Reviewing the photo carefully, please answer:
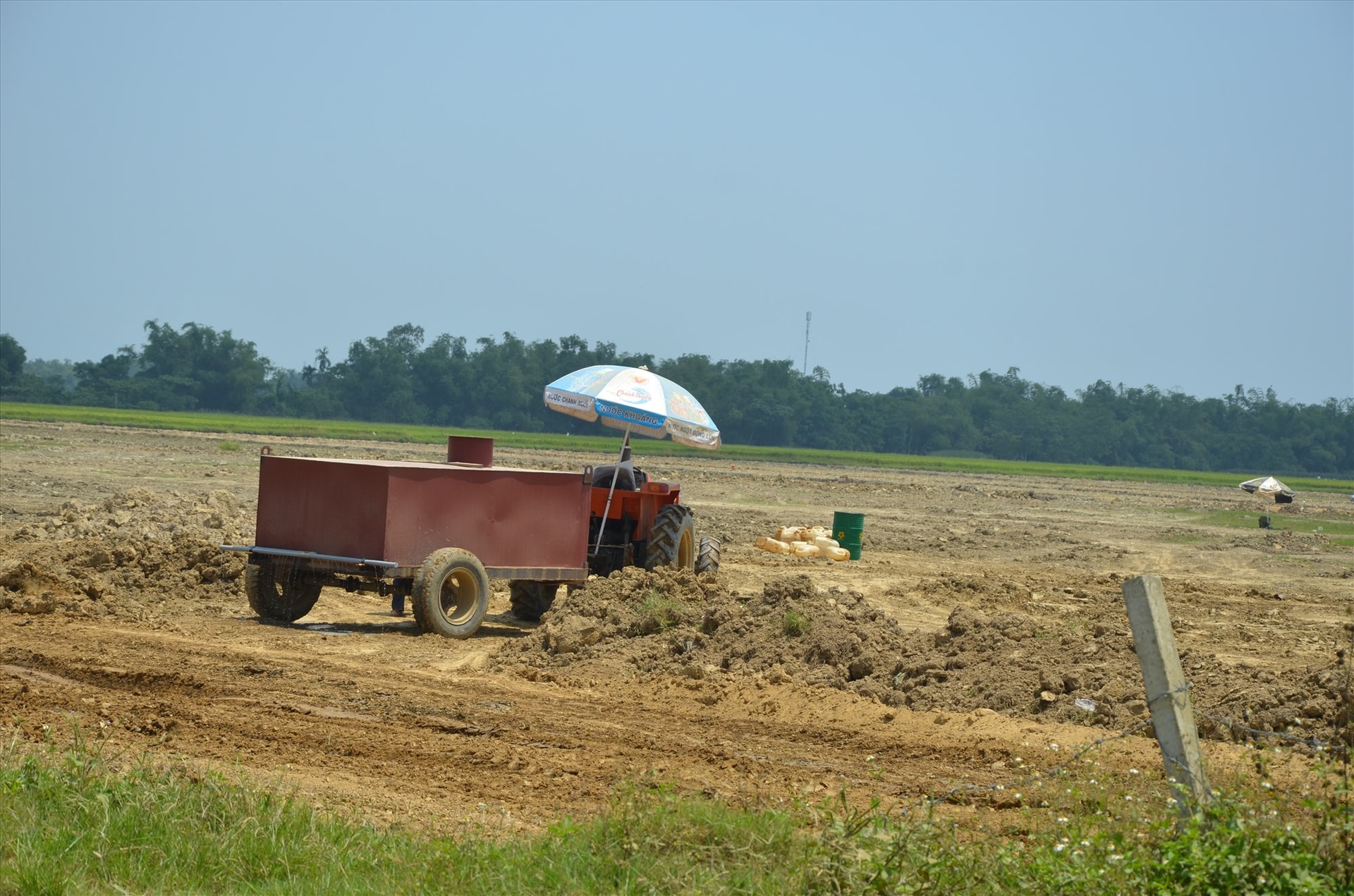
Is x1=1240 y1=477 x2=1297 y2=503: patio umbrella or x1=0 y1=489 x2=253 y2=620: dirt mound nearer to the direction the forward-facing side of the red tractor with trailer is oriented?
the patio umbrella

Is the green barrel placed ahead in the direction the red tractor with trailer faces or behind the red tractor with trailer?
ahead

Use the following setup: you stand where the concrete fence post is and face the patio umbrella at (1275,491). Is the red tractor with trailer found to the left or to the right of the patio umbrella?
left

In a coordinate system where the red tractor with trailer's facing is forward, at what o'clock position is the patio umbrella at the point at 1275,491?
The patio umbrella is roughly at 12 o'clock from the red tractor with trailer.

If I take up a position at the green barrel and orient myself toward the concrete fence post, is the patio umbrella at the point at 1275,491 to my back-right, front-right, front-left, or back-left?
back-left

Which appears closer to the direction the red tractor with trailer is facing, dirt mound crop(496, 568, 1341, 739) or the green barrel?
the green barrel

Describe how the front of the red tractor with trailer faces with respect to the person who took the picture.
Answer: facing away from the viewer and to the right of the viewer

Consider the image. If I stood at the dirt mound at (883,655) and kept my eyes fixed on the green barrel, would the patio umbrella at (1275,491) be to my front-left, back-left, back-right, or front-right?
front-right

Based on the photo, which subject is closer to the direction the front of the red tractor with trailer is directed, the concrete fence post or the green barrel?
the green barrel

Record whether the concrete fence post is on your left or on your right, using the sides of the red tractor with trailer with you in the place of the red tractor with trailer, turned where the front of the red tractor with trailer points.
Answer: on your right
